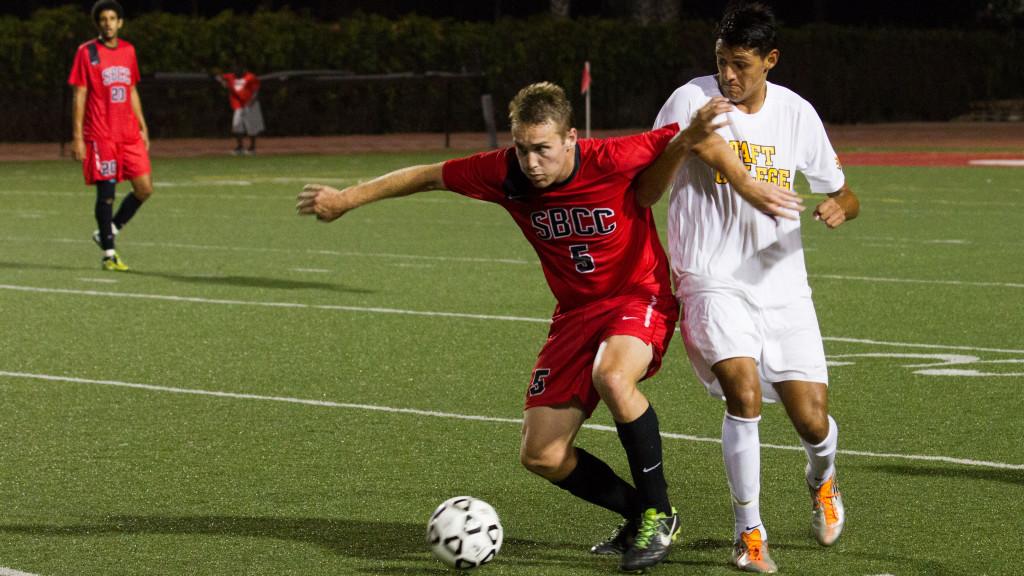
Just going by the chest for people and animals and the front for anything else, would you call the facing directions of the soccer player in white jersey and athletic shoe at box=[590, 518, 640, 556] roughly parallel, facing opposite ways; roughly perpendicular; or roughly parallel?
roughly perpendicular

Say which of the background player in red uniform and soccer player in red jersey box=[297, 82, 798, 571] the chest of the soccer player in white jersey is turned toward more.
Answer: the soccer player in red jersey

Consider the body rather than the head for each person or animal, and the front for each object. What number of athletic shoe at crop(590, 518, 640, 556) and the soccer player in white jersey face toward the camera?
1

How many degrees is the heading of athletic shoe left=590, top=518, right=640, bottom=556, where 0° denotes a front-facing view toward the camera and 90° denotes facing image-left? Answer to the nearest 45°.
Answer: approximately 90°

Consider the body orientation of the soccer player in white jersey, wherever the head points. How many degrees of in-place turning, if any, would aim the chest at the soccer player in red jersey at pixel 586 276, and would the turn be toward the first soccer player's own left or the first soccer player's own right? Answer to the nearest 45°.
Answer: approximately 90° to the first soccer player's own right

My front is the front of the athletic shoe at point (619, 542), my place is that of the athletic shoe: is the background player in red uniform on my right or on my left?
on my right

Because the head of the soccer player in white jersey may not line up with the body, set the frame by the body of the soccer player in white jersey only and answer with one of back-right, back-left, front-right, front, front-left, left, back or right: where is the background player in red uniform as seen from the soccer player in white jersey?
back-right

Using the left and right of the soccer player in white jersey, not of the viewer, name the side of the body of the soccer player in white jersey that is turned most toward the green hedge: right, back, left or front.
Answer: back

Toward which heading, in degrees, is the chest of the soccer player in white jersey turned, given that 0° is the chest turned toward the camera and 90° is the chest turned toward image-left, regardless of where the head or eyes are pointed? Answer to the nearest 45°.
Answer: approximately 0°
